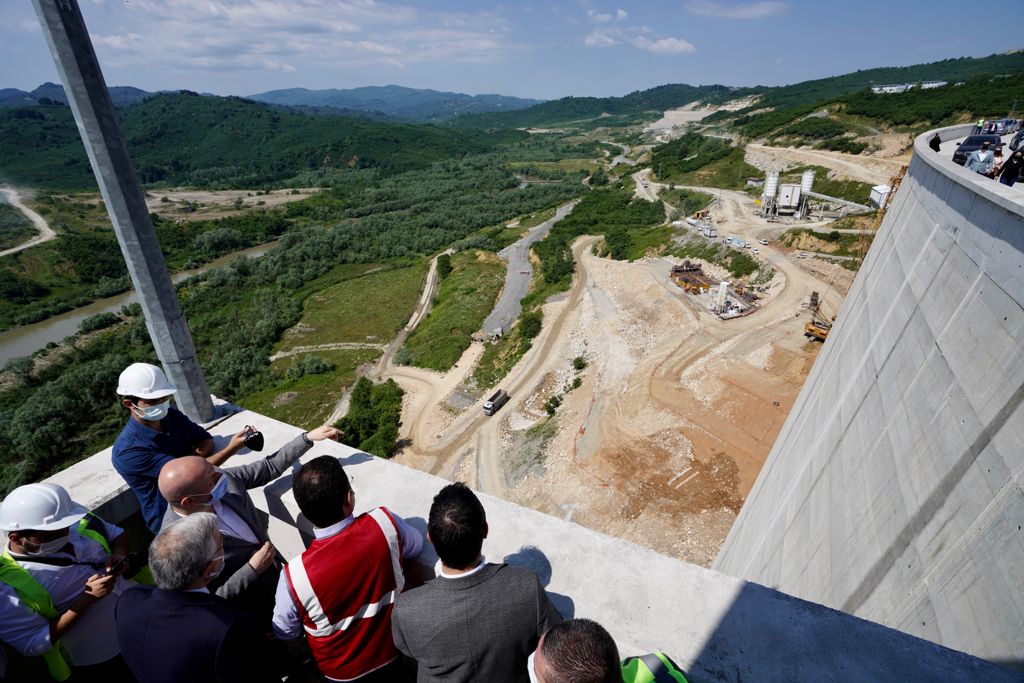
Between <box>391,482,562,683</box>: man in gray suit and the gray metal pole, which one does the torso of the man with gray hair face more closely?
the gray metal pole

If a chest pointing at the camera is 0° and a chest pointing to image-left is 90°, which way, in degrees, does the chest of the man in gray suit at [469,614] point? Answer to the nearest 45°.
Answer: approximately 180°

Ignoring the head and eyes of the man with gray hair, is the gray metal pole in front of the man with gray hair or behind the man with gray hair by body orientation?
in front

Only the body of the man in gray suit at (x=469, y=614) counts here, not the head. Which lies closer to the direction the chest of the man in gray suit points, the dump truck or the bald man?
the dump truck

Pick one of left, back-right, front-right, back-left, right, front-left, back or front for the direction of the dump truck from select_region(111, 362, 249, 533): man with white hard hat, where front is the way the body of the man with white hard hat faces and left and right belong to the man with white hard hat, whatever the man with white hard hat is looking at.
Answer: left

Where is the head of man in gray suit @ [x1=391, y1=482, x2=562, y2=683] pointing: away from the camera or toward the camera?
away from the camera

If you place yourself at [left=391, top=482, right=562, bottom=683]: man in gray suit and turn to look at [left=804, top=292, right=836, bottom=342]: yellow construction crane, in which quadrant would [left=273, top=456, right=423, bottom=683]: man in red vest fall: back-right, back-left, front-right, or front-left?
back-left

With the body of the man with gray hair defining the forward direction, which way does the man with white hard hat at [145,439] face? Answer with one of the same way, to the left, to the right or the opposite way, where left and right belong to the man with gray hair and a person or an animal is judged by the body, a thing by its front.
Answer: to the right

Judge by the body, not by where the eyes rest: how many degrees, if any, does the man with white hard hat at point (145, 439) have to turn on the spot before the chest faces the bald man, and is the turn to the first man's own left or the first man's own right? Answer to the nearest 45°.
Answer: approximately 45° to the first man's own right

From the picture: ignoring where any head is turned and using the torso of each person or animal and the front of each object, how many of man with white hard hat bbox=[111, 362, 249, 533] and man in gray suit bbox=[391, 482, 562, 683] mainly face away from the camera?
1

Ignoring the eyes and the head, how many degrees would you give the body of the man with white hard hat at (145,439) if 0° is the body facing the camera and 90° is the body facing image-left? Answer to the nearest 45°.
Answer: approximately 315°

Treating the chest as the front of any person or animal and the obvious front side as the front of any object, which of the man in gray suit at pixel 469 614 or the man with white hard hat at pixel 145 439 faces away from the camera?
the man in gray suit
